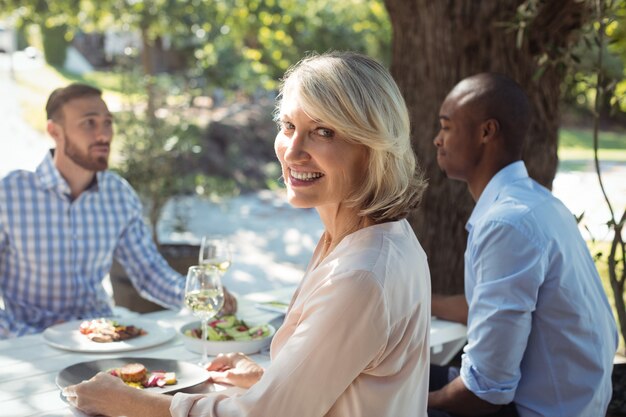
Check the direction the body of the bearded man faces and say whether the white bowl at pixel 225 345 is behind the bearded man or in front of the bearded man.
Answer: in front

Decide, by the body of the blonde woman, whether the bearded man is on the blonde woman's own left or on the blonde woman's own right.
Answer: on the blonde woman's own right

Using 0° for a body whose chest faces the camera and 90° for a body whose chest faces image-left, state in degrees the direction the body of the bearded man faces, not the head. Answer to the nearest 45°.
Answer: approximately 315°

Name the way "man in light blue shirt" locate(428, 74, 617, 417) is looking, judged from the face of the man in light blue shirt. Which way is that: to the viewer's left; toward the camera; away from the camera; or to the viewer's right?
to the viewer's left

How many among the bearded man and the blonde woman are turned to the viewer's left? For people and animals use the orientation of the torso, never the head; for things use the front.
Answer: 1

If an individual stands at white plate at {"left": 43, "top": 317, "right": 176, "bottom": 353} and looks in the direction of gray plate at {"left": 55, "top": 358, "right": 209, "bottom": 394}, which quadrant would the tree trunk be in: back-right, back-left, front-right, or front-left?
back-left

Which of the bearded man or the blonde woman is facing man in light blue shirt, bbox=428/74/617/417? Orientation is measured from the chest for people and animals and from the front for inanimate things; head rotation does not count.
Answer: the bearded man

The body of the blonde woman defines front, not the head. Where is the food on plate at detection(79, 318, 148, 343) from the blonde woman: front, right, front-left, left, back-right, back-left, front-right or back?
front-right

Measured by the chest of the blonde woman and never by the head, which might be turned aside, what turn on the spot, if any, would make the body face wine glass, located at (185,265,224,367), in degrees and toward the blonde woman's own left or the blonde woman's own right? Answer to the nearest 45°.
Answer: approximately 45° to the blonde woman's own right

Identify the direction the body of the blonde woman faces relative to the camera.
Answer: to the viewer's left

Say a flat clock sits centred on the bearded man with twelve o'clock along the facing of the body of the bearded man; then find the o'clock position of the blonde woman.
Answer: The blonde woman is roughly at 1 o'clock from the bearded man.

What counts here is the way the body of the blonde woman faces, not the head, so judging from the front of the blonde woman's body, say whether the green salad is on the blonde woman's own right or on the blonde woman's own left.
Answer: on the blonde woman's own right

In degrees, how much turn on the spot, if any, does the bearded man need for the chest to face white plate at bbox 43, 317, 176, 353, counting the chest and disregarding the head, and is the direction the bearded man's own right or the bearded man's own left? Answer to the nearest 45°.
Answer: approximately 45° to the bearded man's own right

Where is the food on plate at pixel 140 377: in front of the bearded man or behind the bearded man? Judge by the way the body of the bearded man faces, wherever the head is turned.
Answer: in front
